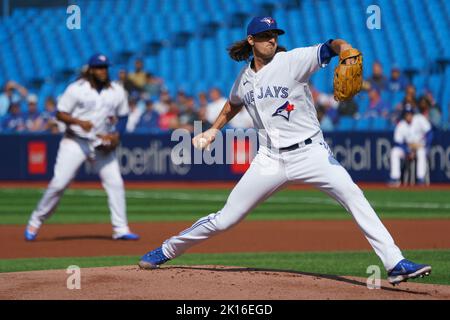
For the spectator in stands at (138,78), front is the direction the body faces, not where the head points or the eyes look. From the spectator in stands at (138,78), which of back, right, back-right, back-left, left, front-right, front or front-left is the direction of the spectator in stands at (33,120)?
right

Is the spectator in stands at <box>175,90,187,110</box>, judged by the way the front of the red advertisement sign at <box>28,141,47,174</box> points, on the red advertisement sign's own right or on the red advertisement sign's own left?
on the red advertisement sign's own left

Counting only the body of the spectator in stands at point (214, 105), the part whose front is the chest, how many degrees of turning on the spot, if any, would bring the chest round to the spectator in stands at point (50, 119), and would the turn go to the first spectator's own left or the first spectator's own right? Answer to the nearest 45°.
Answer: approximately 90° to the first spectator's own right

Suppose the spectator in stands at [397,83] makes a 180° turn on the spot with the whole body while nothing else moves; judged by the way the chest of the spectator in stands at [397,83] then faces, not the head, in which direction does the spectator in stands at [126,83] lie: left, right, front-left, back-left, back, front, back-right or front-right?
left

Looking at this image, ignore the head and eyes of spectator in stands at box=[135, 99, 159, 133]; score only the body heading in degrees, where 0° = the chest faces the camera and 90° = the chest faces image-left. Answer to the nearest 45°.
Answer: approximately 0°

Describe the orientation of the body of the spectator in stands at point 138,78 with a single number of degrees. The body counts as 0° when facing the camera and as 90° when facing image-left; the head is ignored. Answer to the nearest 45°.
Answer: approximately 0°

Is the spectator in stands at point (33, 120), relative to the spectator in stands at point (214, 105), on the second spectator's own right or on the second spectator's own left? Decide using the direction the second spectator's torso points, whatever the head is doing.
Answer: on the second spectator's own right

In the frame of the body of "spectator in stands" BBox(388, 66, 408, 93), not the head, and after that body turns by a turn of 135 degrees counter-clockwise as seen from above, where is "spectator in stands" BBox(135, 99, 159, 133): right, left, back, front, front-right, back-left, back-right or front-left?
back-left

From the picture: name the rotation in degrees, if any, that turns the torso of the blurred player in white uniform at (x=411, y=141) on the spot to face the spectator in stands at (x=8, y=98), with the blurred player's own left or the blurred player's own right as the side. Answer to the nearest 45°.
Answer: approximately 90° to the blurred player's own right
